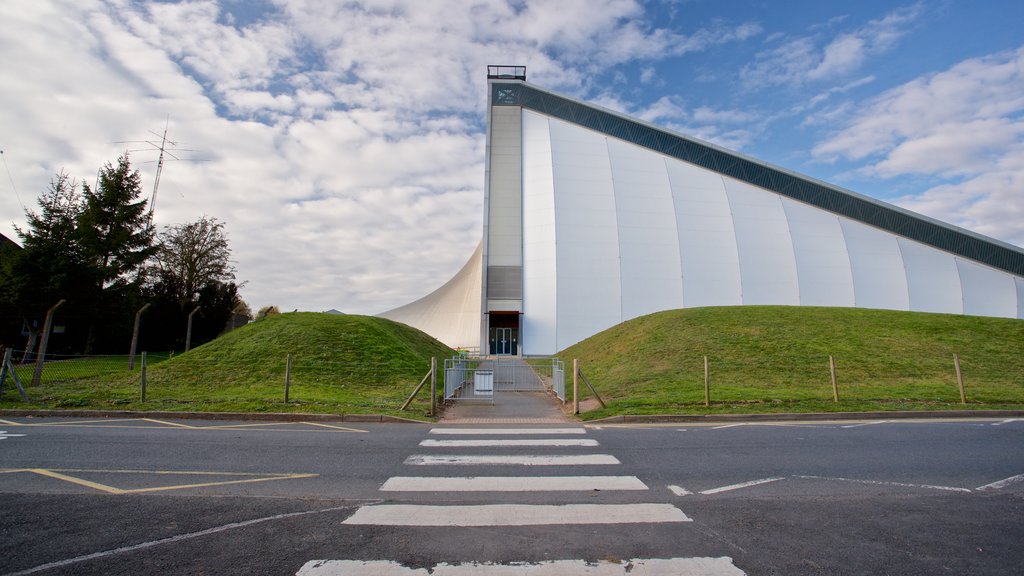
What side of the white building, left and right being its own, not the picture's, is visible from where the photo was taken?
front

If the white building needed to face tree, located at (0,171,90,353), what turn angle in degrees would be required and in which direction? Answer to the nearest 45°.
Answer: approximately 45° to its right

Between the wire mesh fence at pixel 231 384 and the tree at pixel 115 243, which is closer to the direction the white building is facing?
the wire mesh fence

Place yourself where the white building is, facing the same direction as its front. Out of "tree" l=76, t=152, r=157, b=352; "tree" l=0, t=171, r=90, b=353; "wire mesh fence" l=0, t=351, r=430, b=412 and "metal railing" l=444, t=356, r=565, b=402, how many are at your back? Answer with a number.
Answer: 0

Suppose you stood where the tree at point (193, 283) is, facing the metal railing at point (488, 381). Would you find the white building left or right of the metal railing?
left

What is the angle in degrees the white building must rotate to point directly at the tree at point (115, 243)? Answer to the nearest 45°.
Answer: approximately 45° to its right

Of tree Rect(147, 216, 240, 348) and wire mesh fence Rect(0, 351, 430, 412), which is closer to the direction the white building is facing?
the wire mesh fence

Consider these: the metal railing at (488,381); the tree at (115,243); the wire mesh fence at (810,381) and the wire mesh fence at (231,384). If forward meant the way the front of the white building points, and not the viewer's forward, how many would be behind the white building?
0

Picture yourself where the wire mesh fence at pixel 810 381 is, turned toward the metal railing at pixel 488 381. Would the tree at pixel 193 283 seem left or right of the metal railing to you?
right

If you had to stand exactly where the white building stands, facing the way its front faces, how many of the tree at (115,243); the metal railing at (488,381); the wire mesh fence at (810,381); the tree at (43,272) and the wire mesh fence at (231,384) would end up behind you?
0

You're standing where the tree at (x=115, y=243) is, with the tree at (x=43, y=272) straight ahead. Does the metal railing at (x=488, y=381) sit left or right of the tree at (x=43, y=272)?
left

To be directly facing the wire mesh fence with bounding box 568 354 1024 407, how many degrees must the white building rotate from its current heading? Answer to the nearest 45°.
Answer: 0° — it already faces it

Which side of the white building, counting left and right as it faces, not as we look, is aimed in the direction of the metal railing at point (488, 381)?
front

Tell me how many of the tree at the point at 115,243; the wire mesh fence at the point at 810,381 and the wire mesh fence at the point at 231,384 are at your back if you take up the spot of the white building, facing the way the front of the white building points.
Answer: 0

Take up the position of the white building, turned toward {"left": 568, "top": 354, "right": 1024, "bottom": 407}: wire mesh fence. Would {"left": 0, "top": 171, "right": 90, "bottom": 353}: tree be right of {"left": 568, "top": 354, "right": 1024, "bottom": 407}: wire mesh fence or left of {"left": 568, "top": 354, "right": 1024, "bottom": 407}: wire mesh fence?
right

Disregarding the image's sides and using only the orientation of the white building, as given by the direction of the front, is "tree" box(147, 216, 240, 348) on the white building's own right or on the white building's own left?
on the white building's own right

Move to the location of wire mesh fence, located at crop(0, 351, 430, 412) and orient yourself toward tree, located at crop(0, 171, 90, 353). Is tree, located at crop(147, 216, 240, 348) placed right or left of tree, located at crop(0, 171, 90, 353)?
right
